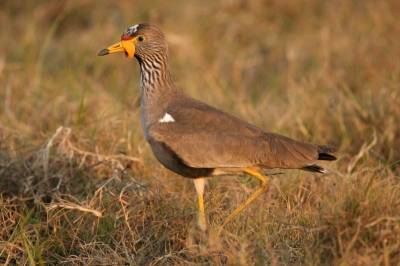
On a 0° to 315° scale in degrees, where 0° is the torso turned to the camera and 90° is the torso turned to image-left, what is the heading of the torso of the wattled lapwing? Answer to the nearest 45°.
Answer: approximately 90°
